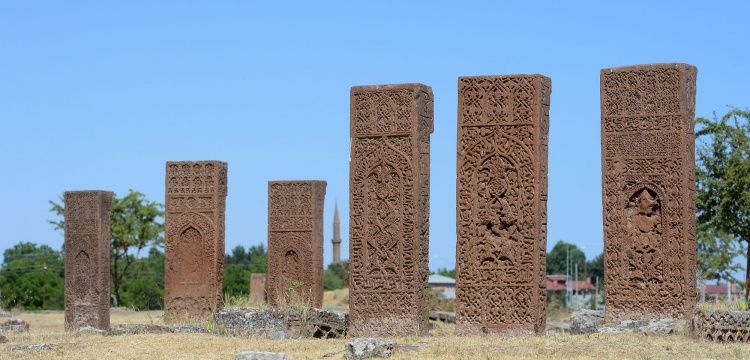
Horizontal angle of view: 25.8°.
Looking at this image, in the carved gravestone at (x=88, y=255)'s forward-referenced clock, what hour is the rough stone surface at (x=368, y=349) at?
The rough stone surface is roughly at 10 o'clock from the carved gravestone.

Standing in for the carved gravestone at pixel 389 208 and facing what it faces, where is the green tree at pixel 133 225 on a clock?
The green tree is roughly at 4 o'clock from the carved gravestone.

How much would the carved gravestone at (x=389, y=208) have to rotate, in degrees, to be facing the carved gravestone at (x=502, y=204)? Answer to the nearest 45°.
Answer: approximately 90° to its left

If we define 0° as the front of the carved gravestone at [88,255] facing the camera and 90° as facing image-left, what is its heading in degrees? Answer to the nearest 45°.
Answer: approximately 45°

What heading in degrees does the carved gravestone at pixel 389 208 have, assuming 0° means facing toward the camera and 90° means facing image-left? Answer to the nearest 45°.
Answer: approximately 45°

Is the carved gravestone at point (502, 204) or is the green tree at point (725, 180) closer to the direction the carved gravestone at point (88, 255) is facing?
the carved gravestone
